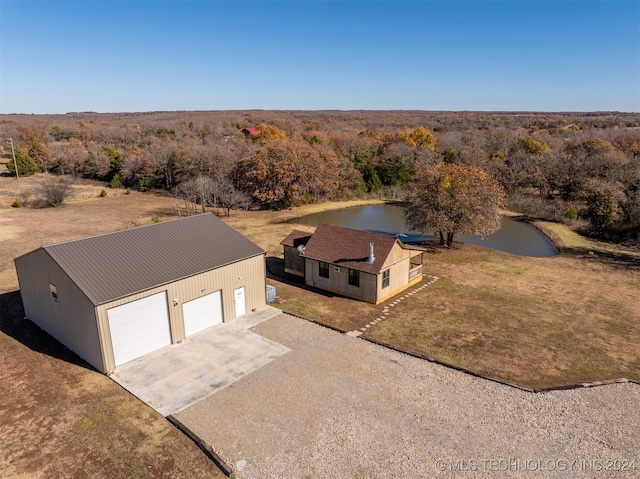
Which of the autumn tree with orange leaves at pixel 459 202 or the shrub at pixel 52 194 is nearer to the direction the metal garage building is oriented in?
the autumn tree with orange leaves

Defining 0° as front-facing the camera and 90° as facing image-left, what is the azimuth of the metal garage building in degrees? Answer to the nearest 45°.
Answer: approximately 315°

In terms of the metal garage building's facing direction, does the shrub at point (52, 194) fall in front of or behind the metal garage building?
behind

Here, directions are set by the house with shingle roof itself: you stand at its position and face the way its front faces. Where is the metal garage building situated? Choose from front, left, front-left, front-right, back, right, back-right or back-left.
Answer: back
